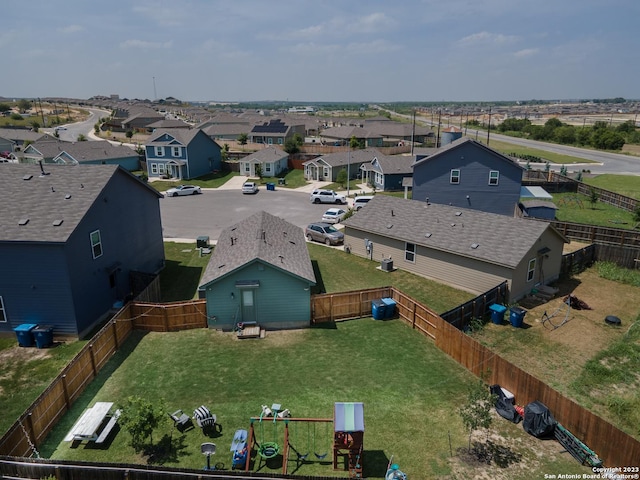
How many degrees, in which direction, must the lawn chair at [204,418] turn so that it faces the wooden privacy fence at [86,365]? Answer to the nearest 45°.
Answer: approximately 180°

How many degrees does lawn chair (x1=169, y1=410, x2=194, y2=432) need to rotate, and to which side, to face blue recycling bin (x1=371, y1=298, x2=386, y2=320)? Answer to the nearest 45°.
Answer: approximately 90° to its left

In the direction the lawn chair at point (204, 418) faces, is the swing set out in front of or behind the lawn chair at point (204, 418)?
in front

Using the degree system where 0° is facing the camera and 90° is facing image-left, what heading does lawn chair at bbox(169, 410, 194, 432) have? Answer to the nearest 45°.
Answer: approximately 315°

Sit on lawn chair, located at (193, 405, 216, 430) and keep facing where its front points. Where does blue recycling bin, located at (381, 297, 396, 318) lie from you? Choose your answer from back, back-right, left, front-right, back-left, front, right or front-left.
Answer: left

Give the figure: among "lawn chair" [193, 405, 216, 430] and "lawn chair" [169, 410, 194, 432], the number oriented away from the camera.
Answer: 0

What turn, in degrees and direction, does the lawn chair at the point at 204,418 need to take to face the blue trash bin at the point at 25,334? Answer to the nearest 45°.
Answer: approximately 180°

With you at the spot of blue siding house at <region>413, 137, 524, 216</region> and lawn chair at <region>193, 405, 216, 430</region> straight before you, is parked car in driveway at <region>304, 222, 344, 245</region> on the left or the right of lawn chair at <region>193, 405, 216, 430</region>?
right

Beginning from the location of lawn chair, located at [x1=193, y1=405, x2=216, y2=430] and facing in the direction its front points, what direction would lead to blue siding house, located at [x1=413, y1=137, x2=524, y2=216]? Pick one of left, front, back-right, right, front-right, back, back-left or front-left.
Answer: left

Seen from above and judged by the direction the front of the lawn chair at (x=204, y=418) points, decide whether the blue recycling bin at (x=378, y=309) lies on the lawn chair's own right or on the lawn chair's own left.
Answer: on the lawn chair's own left

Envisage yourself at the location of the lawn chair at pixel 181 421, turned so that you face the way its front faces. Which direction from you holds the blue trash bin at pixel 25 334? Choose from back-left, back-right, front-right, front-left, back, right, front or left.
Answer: back

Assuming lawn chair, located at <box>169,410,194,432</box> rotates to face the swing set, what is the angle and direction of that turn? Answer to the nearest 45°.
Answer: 0° — it already faces it

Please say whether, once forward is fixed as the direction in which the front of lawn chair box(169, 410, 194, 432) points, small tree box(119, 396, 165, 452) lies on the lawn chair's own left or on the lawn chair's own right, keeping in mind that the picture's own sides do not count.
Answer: on the lawn chair's own right
